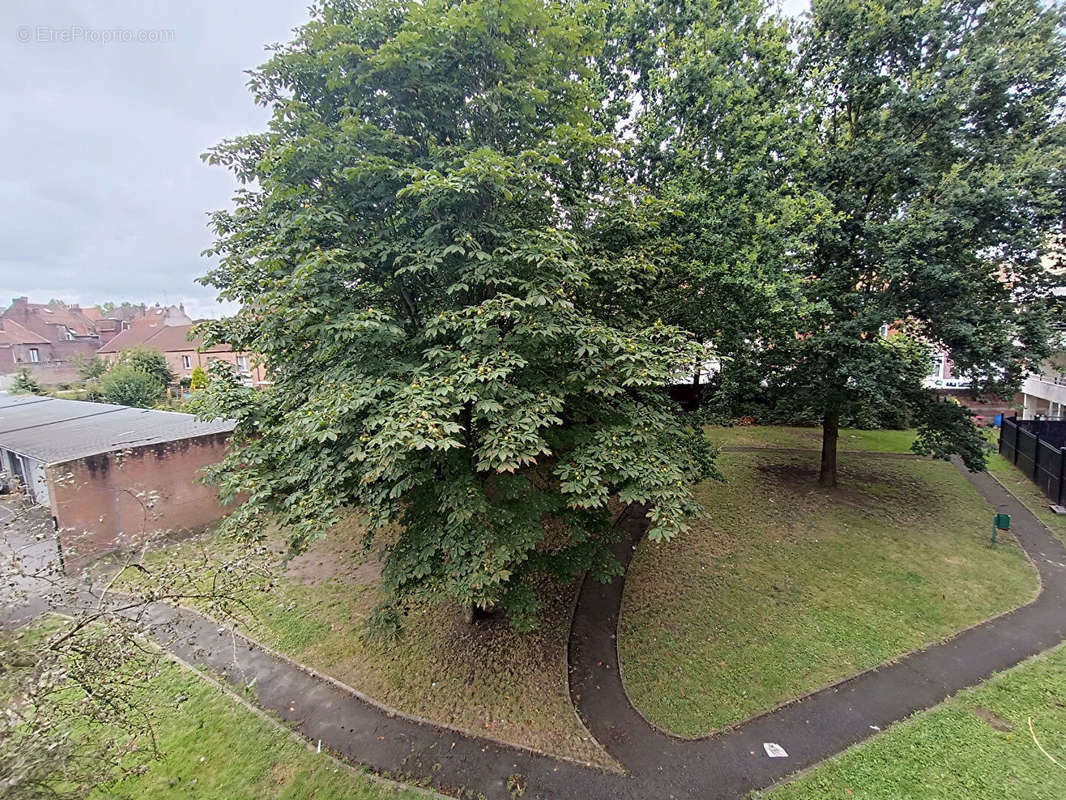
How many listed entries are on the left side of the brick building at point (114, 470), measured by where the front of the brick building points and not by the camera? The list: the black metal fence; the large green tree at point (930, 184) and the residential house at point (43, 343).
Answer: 2

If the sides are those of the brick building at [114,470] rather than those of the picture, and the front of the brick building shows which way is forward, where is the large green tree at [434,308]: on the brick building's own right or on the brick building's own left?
on the brick building's own left

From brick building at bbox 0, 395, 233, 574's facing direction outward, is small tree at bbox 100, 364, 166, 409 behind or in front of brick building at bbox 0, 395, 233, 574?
behind

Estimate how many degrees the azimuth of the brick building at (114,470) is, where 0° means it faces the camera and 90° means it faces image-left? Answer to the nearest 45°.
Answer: approximately 45°

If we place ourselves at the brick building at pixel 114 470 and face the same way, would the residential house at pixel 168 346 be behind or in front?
behind

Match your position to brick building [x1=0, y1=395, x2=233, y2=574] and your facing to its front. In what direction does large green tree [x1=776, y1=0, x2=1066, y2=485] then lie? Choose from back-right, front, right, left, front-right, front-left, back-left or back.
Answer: left

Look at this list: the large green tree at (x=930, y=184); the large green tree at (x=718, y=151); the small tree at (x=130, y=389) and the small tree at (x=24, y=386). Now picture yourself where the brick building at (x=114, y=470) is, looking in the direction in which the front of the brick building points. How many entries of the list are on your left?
2

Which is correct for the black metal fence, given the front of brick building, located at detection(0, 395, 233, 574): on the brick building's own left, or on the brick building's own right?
on the brick building's own left

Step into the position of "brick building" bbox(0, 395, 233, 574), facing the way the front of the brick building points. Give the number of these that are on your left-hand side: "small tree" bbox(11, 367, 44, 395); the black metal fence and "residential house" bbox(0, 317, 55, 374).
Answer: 1

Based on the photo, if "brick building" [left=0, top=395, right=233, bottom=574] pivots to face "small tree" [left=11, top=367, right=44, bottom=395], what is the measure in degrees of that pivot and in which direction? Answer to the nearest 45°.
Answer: approximately 135° to its right

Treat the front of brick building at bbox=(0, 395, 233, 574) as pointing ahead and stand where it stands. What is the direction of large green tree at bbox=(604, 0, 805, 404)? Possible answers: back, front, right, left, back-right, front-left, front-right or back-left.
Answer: left
